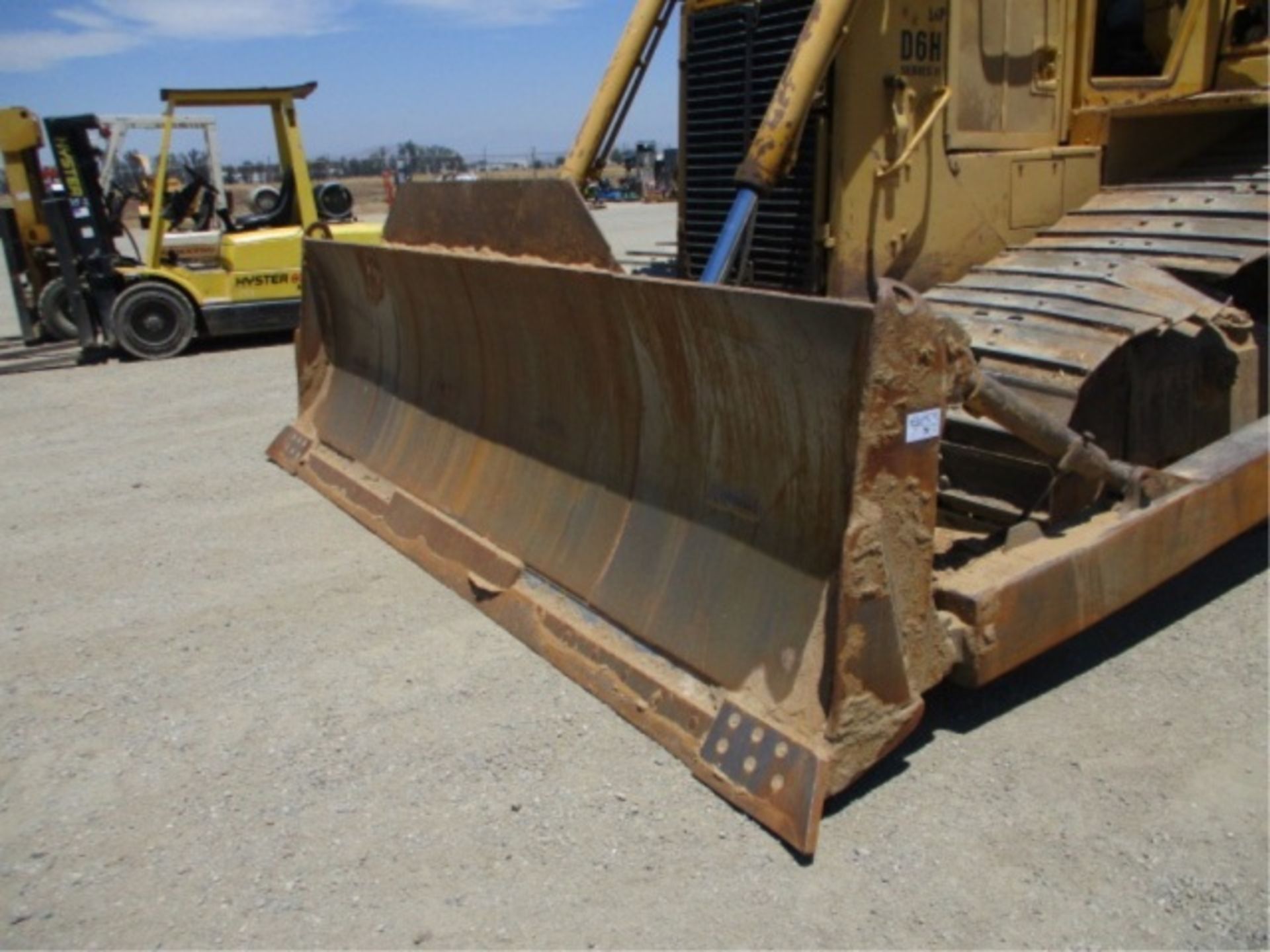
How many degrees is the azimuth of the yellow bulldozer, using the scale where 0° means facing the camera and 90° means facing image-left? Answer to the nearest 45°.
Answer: approximately 45°

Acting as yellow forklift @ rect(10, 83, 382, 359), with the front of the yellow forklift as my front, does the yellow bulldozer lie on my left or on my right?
on my left

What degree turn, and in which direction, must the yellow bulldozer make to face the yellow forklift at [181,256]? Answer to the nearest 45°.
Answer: approximately 90° to its right

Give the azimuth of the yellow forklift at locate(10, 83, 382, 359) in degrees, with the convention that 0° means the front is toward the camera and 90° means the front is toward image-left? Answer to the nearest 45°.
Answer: approximately 90°
